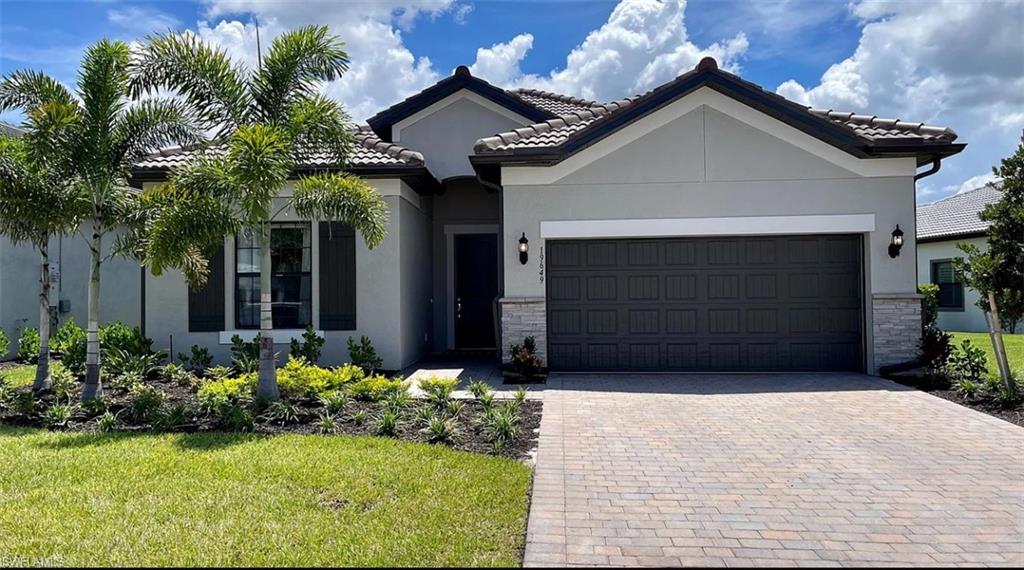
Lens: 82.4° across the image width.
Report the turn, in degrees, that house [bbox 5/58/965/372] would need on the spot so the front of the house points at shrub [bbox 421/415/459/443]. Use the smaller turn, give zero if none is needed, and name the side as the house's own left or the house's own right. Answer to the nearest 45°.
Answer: approximately 45° to the house's own right

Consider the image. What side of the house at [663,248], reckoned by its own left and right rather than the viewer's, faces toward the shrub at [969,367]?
left

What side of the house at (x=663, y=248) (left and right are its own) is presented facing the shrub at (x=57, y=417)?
right

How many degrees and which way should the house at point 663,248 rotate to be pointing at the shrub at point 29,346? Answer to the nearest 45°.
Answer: approximately 90° to its right

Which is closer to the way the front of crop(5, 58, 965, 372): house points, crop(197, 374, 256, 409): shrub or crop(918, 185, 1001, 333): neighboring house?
the shrub

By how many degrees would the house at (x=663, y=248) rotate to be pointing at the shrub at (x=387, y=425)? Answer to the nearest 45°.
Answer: approximately 45° to its right

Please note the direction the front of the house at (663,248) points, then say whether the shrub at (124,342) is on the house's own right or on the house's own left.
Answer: on the house's own right

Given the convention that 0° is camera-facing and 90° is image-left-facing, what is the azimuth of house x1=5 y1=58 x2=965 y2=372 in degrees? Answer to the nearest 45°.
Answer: approximately 0°

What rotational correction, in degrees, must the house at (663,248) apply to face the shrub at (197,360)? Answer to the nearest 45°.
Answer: approximately 90° to its right

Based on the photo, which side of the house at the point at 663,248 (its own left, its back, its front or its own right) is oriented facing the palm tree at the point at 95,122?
right
